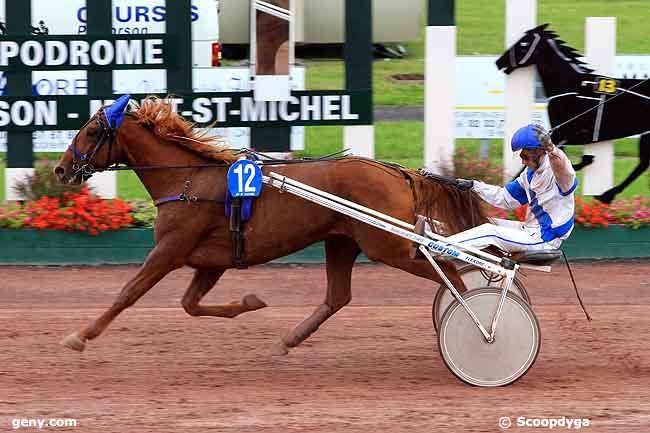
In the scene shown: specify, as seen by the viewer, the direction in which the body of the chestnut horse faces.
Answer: to the viewer's left

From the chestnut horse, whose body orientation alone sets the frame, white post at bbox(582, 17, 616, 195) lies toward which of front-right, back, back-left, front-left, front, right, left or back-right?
back-right

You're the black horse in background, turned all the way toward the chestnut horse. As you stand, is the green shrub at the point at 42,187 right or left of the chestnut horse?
right

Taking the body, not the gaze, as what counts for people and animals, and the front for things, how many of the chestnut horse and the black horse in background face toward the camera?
0

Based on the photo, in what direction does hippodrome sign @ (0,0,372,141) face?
toward the camera

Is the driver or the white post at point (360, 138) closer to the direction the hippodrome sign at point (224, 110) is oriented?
the driver

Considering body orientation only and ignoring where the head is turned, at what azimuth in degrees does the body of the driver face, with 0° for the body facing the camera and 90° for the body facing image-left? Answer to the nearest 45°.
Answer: approximately 90°

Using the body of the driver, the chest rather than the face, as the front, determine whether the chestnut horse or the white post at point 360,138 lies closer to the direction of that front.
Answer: the chestnut horse

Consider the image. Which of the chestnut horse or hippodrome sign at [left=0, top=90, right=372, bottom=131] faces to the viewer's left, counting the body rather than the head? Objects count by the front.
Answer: the chestnut horse

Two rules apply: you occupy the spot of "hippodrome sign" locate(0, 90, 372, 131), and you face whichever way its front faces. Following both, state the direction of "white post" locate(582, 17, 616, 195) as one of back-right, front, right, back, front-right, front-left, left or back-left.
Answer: left

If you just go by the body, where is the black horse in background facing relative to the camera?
to the viewer's left

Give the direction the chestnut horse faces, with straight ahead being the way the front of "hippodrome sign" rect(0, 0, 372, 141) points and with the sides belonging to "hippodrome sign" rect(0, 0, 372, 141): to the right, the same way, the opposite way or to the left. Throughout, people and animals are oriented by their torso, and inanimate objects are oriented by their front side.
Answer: to the right

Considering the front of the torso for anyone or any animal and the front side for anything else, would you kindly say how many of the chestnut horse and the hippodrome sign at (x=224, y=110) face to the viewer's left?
1

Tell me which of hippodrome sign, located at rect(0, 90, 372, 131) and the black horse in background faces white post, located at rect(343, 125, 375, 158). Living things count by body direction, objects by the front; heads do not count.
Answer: the black horse in background
